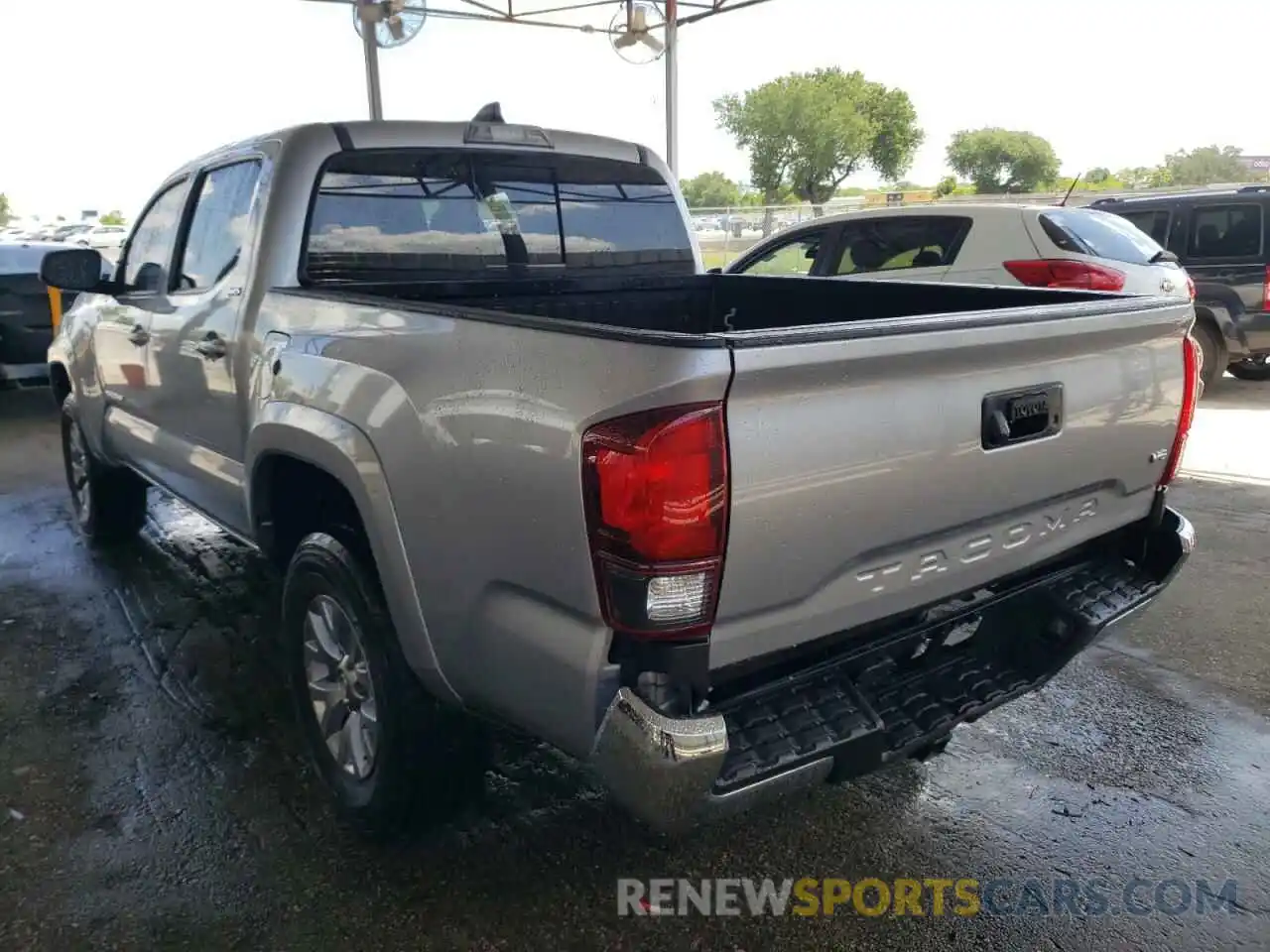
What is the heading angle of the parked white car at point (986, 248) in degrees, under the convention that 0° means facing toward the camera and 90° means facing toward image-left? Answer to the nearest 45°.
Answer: approximately 135°

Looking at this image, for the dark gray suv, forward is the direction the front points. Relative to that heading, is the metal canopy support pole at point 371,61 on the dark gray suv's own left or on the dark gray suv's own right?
on the dark gray suv's own left

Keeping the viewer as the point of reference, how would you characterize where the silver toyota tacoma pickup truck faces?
facing away from the viewer and to the left of the viewer

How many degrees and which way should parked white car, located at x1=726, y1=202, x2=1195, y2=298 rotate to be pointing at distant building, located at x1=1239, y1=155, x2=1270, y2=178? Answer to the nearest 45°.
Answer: approximately 45° to its right

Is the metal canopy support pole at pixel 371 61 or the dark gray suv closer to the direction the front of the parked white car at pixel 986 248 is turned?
the metal canopy support pole

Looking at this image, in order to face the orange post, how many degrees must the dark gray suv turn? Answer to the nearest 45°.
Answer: approximately 90° to its left

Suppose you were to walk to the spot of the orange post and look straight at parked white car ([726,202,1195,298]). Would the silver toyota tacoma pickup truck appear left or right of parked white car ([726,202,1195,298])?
right

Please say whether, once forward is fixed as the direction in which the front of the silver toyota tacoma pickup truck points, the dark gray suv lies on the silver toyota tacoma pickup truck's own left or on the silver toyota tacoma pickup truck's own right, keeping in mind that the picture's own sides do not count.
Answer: on the silver toyota tacoma pickup truck's own right
